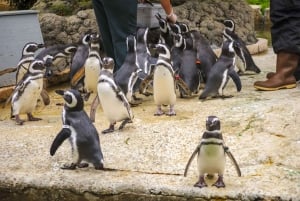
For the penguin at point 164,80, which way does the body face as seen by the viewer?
toward the camera

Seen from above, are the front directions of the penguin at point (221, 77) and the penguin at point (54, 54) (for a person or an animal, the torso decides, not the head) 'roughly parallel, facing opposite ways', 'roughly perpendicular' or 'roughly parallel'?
roughly parallel

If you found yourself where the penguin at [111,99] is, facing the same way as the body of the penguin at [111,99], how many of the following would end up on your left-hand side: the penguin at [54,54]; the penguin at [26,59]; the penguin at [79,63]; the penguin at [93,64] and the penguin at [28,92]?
0

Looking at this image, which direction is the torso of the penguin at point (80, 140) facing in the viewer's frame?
to the viewer's left

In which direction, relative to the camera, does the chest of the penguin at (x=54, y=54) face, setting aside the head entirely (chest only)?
to the viewer's right

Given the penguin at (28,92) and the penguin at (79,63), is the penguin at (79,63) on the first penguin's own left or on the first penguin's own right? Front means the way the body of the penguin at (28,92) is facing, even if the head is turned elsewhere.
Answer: on the first penguin's own left

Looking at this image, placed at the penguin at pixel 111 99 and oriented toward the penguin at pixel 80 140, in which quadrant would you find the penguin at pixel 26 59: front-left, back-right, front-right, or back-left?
back-right

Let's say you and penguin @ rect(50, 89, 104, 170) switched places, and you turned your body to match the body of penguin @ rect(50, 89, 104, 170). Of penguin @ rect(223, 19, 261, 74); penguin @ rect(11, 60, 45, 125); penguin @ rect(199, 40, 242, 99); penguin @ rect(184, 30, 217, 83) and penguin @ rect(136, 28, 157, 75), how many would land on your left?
0

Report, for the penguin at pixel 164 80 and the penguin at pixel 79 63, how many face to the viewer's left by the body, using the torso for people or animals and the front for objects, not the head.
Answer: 0

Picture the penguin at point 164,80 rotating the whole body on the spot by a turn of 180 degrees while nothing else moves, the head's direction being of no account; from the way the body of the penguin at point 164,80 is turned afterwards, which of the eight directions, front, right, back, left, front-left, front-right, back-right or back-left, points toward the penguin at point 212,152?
back

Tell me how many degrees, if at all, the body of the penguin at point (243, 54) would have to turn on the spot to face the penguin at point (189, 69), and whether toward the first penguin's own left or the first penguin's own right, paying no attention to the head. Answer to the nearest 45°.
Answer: approximately 45° to the first penguin's own left

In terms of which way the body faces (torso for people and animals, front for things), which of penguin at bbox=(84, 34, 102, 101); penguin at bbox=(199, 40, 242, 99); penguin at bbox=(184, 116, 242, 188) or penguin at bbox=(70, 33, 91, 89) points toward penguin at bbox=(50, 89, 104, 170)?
penguin at bbox=(84, 34, 102, 101)

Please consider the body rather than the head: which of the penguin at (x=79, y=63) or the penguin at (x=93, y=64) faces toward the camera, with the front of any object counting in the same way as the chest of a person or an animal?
the penguin at (x=93, y=64)

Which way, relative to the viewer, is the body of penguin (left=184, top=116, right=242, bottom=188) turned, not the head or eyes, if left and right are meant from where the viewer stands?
facing the viewer

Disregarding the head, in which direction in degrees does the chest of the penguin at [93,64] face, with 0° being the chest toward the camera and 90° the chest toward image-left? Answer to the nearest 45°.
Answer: approximately 0°
